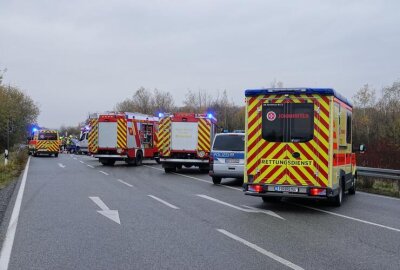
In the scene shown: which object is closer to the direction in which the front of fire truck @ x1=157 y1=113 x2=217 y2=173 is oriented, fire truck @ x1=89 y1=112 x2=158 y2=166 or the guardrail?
the fire truck

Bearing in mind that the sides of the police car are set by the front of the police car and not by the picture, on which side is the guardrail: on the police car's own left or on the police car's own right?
on the police car's own right

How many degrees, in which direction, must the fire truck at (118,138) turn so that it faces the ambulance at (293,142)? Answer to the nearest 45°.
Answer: approximately 135° to its right

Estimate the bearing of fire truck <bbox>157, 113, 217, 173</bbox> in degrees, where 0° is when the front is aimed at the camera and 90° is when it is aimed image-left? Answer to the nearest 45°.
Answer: approximately 180°

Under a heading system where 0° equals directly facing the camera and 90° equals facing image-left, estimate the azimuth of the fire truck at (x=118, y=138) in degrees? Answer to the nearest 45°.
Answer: approximately 225°

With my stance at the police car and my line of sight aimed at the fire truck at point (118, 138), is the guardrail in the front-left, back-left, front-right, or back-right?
back-right

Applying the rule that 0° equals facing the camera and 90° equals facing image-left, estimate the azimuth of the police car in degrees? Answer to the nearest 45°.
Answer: approximately 180°
